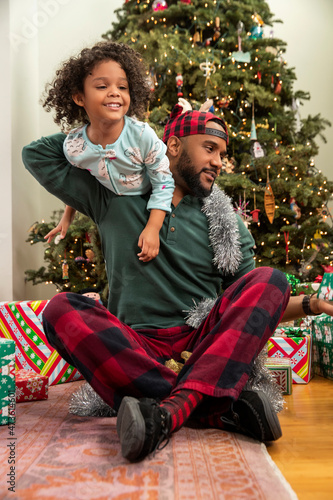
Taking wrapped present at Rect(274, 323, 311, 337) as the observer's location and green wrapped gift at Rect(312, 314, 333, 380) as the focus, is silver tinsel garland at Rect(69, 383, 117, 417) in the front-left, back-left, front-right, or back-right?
back-right

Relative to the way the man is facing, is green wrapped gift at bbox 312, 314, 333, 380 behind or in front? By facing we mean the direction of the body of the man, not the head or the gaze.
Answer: behind

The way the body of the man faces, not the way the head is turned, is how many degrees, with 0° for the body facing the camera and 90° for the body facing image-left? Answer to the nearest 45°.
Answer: approximately 0°

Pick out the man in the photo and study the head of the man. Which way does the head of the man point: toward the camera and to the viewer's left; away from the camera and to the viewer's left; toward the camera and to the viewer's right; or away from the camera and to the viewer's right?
toward the camera and to the viewer's right

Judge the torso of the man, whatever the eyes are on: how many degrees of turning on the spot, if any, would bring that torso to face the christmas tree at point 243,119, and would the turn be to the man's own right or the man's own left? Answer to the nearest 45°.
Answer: approximately 180°

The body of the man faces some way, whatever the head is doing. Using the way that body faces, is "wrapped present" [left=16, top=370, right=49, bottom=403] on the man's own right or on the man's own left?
on the man's own right
